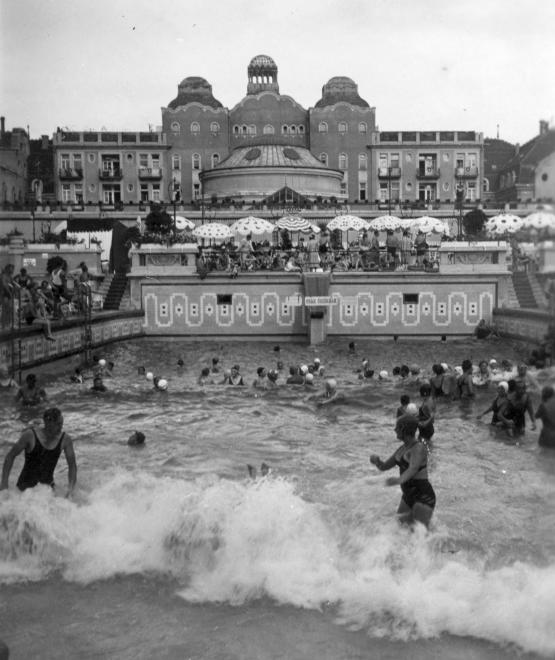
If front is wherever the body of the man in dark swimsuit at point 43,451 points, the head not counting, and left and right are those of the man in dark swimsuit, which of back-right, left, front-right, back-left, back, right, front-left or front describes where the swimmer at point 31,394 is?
back

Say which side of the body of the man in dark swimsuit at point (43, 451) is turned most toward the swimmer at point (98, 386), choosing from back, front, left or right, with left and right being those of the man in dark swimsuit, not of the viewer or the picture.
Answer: back

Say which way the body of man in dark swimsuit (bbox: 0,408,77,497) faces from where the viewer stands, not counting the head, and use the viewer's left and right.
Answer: facing the viewer

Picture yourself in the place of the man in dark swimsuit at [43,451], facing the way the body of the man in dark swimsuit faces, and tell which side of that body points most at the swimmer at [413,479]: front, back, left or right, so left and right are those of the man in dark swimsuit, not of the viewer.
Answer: left

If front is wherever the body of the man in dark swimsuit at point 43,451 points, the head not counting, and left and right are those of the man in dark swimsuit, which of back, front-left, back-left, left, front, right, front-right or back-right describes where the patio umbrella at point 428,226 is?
back-left

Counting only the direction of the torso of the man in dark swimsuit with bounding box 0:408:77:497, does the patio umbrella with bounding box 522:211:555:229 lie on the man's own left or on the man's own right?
on the man's own left

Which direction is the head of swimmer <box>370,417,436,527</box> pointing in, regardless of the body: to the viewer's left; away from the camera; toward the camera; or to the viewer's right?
to the viewer's left
